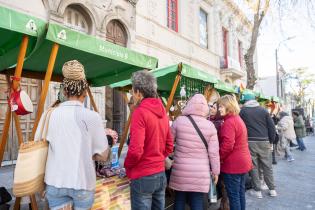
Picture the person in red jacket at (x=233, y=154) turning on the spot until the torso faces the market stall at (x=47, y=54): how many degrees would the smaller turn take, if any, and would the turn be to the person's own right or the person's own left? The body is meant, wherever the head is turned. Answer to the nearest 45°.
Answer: approximately 45° to the person's own left

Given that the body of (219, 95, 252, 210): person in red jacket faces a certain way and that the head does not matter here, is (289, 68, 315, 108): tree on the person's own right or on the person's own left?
on the person's own right

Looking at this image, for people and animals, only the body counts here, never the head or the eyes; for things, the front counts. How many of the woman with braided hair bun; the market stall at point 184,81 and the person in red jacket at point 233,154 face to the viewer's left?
1

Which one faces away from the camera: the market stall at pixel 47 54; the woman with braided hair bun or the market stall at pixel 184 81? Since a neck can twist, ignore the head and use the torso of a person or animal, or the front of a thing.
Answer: the woman with braided hair bun

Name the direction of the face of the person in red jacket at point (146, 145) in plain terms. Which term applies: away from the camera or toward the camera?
away from the camera

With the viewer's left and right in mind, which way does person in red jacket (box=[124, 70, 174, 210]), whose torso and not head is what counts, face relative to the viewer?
facing away from the viewer and to the left of the viewer

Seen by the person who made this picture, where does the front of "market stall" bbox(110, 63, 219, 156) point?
facing the viewer and to the right of the viewer

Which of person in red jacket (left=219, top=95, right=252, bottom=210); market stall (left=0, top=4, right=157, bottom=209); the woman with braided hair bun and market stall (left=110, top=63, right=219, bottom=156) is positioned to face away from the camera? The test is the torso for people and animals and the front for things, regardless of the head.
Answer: the woman with braided hair bun

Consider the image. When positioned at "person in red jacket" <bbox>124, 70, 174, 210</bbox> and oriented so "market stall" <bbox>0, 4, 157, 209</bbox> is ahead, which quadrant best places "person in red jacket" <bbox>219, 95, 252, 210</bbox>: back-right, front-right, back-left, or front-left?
back-right

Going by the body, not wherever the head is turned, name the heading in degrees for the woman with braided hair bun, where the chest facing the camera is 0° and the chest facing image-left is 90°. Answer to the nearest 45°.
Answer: approximately 180°

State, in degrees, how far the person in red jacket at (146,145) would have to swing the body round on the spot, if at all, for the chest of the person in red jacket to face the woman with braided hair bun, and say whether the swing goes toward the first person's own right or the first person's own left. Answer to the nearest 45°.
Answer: approximately 90° to the first person's own left

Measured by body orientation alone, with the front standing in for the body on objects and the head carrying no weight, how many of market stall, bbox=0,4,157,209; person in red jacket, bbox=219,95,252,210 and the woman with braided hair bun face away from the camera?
1

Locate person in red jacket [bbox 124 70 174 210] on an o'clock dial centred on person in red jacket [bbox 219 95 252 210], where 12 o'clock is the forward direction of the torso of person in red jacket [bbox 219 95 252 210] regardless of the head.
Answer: person in red jacket [bbox 124 70 174 210] is roughly at 10 o'clock from person in red jacket [bbox 219 95 252 210].

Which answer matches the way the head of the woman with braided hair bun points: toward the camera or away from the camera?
away from the camera
